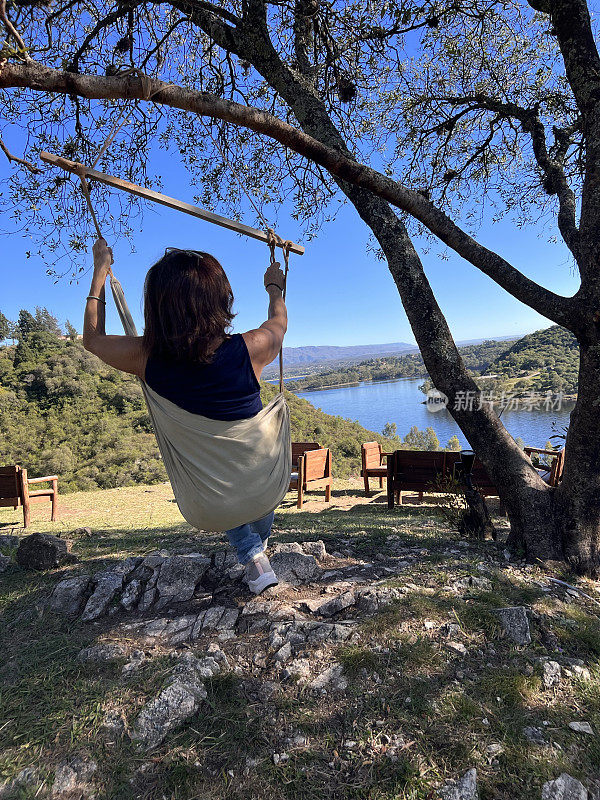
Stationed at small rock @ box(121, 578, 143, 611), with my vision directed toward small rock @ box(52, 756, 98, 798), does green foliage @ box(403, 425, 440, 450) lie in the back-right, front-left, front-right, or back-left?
back-left

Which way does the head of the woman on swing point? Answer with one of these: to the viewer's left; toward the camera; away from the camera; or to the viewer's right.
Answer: away from the camera

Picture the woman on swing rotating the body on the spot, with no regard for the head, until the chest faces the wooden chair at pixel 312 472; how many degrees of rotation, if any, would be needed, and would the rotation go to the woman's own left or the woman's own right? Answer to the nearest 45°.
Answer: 0° — they already face it

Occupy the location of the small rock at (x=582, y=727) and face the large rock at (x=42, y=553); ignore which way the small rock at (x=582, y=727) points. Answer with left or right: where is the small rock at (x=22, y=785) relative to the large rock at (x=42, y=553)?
left

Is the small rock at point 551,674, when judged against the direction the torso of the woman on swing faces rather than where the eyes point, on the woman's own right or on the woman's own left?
on the woman's own right

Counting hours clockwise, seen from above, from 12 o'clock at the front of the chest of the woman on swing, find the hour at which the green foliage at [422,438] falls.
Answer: The green foliage is roughly at 1 o'clock from the woman on swing.

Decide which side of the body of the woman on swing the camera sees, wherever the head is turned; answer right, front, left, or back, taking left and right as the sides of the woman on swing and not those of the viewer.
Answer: back
